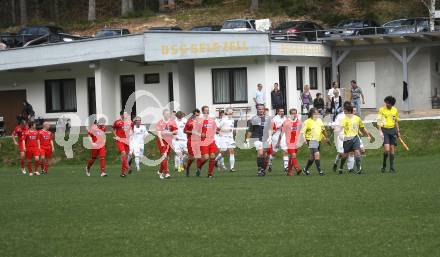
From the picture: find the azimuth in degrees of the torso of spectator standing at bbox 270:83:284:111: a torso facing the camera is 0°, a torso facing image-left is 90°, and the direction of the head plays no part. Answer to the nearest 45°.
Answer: approximately 0°

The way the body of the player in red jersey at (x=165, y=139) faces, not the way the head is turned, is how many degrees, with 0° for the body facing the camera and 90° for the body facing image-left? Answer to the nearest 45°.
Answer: approximately 0°
